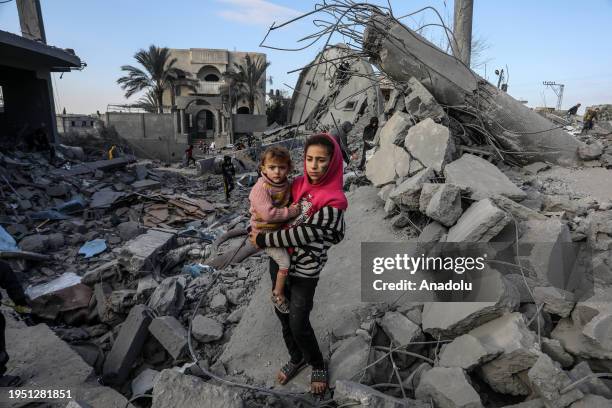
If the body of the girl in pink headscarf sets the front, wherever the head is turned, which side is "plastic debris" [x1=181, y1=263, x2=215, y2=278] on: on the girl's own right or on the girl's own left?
on the girl's own right

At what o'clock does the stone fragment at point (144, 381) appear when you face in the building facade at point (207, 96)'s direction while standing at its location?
The stone fragment is roughly at 12 o'clock from the building facade.

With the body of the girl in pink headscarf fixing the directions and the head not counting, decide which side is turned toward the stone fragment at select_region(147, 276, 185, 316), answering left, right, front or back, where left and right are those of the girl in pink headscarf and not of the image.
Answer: right

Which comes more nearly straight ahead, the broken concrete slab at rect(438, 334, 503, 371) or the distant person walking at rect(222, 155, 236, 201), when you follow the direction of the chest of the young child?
the broken concrete slab

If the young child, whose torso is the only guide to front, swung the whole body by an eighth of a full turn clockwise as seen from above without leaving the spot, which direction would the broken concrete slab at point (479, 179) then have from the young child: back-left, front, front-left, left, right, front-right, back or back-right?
back-left

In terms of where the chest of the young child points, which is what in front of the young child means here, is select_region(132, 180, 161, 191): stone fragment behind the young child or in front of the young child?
behind

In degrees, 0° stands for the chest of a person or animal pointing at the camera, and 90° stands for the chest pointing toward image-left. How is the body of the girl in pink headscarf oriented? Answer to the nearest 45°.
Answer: approximately 45°
